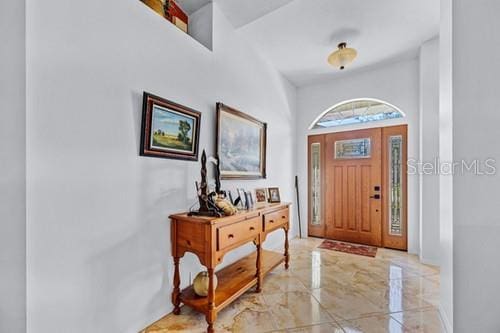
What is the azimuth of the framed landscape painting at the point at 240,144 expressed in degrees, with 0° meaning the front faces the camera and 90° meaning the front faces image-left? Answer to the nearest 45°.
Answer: approximately 315°

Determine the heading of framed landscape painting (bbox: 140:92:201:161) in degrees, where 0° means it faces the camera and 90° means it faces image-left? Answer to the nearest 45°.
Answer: approximately 315°

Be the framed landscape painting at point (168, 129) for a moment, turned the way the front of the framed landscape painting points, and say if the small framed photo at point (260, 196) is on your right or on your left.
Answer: on your left

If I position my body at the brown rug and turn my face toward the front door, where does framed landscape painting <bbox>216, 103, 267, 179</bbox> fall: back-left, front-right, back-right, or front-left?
back-left

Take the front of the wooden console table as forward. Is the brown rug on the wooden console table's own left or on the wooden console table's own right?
on the wooden console table's own left

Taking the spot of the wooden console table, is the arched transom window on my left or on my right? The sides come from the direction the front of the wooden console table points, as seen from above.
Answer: on my left

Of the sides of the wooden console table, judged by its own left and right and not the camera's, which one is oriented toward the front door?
left

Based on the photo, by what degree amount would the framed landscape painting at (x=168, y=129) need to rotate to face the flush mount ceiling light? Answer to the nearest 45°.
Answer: approximately 45° to its left

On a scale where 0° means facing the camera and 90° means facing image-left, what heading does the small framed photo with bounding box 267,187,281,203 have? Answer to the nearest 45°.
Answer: approximately 315°

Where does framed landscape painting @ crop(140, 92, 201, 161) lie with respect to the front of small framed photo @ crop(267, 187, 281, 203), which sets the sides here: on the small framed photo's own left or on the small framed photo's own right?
on the small framed photo's own right
